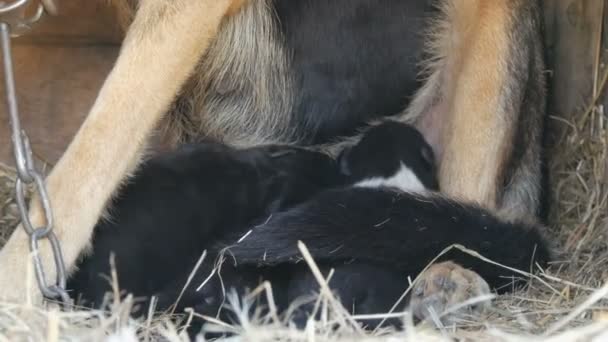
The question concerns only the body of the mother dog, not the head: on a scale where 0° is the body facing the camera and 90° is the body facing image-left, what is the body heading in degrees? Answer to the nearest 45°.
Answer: approximately 90°

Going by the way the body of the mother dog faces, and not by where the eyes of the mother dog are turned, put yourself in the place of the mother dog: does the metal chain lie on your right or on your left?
on your left

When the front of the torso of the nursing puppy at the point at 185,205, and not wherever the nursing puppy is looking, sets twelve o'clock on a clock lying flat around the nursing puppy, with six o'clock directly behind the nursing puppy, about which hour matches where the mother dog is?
The mother dog is roughly at 12 o'clock from the nursing puppy.

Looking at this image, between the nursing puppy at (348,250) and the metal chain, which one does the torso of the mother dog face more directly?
the metal chain

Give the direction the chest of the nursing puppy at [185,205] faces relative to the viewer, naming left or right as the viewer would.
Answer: facing away from the viewer and to the right of the viewer
